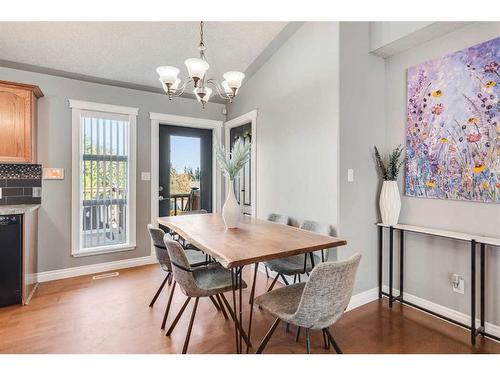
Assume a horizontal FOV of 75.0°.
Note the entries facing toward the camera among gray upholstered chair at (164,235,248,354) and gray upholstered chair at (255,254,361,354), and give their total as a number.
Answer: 0

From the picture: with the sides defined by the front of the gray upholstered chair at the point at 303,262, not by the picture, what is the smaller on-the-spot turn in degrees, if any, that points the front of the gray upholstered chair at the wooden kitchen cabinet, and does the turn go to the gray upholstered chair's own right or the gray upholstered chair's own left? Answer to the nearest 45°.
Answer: approximately 45° to the gray upholstered chair's own right

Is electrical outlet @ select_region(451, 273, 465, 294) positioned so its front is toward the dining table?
yes

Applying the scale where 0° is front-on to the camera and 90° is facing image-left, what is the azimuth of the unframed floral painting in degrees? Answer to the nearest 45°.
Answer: approximately 45°

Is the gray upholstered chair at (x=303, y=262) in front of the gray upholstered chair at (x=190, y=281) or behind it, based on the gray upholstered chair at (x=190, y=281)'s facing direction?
in front

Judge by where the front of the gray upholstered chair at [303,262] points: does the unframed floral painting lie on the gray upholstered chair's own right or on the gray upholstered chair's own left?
on the gray upholstered chair's own left

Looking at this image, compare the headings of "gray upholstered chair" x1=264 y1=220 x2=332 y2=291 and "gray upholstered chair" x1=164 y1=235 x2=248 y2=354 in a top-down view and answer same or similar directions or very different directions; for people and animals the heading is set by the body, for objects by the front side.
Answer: very different directions

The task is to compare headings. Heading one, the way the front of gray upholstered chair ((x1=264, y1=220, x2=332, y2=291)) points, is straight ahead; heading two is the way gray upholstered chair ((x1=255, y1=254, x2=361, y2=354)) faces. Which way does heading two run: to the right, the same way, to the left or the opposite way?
to the right

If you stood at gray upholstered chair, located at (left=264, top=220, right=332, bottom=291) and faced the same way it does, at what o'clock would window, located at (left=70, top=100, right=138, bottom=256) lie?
The window is roughly at 2 o'clock from the gray upholstered chair.

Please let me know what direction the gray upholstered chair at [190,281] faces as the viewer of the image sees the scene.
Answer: facing away from the viewer and to the right of the viewer

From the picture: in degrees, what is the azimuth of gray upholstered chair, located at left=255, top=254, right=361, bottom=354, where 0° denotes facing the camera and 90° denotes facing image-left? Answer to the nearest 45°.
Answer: approximately 135°

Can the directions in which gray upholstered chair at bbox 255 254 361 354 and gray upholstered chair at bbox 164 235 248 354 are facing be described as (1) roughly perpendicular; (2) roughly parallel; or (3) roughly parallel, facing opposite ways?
roughly perpendicular

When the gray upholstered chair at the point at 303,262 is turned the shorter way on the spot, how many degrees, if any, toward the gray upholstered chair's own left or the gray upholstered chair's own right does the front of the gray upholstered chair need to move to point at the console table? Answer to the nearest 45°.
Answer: approximately 135° to the gray upholstered chair's own left
